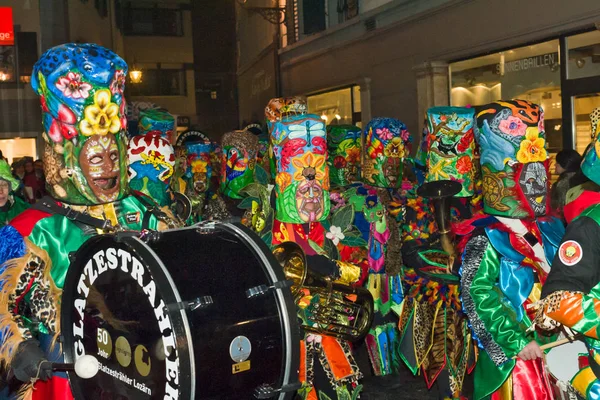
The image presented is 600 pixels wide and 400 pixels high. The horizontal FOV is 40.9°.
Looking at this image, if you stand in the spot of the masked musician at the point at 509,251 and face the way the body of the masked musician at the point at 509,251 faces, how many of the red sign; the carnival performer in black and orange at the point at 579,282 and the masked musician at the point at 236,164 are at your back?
2

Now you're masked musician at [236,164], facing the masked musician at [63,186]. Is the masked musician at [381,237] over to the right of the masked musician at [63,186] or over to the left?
left

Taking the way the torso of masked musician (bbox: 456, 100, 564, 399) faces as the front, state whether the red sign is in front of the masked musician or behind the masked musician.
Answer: behind

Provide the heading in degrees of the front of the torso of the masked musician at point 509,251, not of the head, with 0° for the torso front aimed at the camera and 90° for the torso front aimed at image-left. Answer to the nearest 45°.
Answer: approximately 315°

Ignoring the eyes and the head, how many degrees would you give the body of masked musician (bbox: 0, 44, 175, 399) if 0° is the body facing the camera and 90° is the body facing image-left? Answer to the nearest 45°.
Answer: approximately 315°

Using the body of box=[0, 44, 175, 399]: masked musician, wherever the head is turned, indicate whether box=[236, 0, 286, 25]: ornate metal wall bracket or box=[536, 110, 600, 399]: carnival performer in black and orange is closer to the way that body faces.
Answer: the carnival performer in black and orange

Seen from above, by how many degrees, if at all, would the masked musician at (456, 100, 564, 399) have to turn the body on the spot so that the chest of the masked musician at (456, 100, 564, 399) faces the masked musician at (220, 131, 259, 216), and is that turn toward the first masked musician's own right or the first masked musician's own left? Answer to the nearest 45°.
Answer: approximately 180°

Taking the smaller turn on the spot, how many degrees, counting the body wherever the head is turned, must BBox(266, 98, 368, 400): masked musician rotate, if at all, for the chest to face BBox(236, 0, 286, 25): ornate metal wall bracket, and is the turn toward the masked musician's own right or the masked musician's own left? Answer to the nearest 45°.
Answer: approximately 135° to the masked musician's own left

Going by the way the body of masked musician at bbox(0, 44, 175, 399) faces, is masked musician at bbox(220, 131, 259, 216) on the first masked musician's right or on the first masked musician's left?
on the first masked musician's left

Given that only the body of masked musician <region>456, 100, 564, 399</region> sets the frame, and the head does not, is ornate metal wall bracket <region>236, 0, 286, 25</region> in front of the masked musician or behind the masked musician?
behind

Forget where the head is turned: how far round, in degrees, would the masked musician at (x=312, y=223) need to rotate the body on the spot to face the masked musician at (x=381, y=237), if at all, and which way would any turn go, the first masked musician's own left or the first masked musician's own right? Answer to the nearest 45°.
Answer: approximately 135° to the first masked musician's own left

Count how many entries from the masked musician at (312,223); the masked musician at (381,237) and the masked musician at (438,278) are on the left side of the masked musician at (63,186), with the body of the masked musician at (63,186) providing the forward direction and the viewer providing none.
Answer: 3
